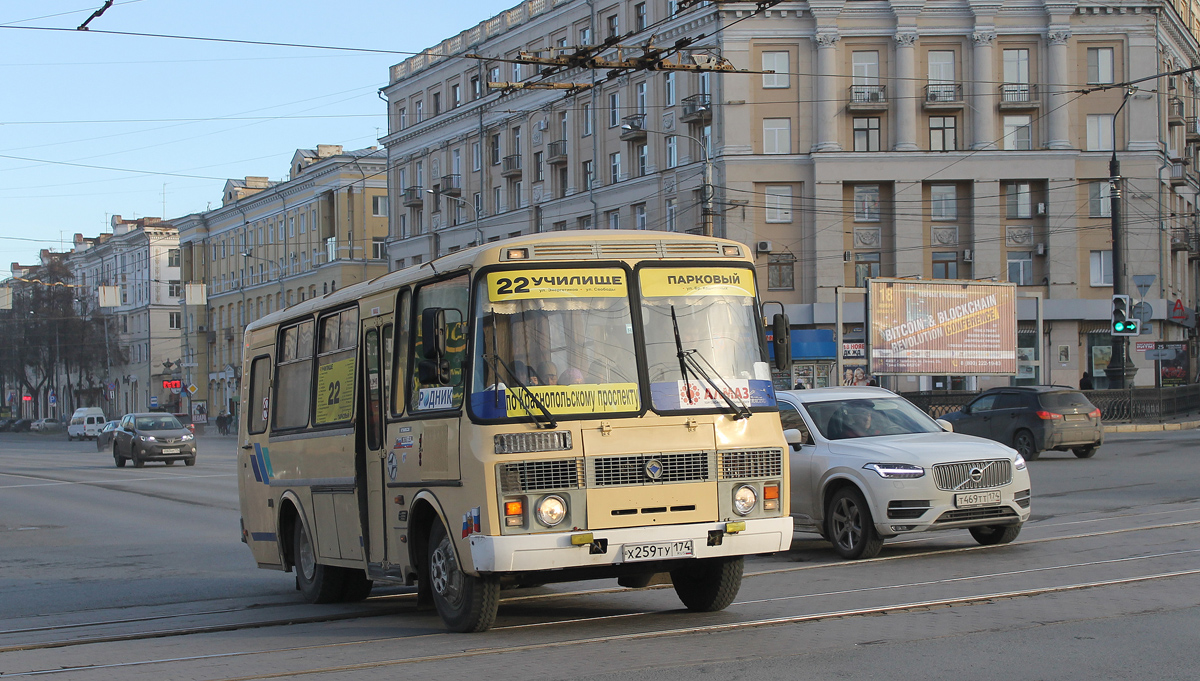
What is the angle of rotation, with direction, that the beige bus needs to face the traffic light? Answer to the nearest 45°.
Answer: approximately 90° to its left

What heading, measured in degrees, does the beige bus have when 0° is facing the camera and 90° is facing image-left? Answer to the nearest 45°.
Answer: approximately 315°

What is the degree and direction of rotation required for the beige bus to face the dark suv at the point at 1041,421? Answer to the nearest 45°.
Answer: approximately 90° to its left

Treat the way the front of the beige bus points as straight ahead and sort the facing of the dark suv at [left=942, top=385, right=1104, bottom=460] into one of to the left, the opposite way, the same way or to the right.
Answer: the opposite way

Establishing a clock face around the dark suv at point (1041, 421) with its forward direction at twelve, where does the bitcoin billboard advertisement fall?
The bitcoin billboard advertisement is roughly at 1 o'clock from the dark suv.

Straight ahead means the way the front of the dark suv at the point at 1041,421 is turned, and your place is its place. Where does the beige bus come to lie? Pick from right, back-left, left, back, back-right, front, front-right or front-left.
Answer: back-left

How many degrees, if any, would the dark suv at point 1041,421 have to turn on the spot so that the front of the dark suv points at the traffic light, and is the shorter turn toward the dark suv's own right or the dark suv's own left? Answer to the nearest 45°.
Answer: approximately 45° to the dark suv's own right

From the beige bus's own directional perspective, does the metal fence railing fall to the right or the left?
on its left

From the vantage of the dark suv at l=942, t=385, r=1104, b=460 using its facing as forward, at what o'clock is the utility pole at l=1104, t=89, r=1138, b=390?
The utility pole is roughly at 2 o'clock from the dark suv.

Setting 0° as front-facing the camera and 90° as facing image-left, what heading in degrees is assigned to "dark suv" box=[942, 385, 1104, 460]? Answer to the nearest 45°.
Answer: approximately 135°

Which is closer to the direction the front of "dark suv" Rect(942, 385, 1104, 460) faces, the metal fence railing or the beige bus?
the metal fence railing
